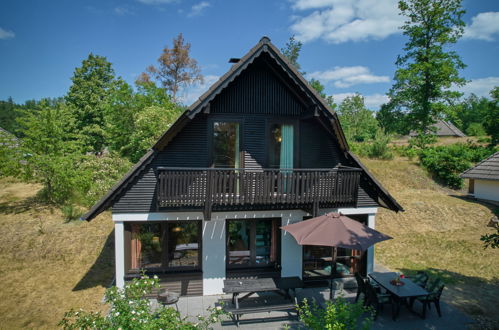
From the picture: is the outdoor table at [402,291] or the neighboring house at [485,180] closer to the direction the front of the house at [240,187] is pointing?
the outdoor table

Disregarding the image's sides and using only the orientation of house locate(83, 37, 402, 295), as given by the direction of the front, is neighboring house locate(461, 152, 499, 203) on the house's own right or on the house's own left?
on the house's own left

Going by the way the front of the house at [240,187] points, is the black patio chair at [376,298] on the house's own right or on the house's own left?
on the house's own left

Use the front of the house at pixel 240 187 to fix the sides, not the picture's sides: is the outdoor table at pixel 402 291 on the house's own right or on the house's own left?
on the house's own left

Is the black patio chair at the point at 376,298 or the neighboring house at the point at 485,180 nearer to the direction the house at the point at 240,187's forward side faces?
the black patio chair

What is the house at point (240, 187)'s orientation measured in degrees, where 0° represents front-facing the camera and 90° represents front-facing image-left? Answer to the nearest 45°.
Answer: approximately 0°
